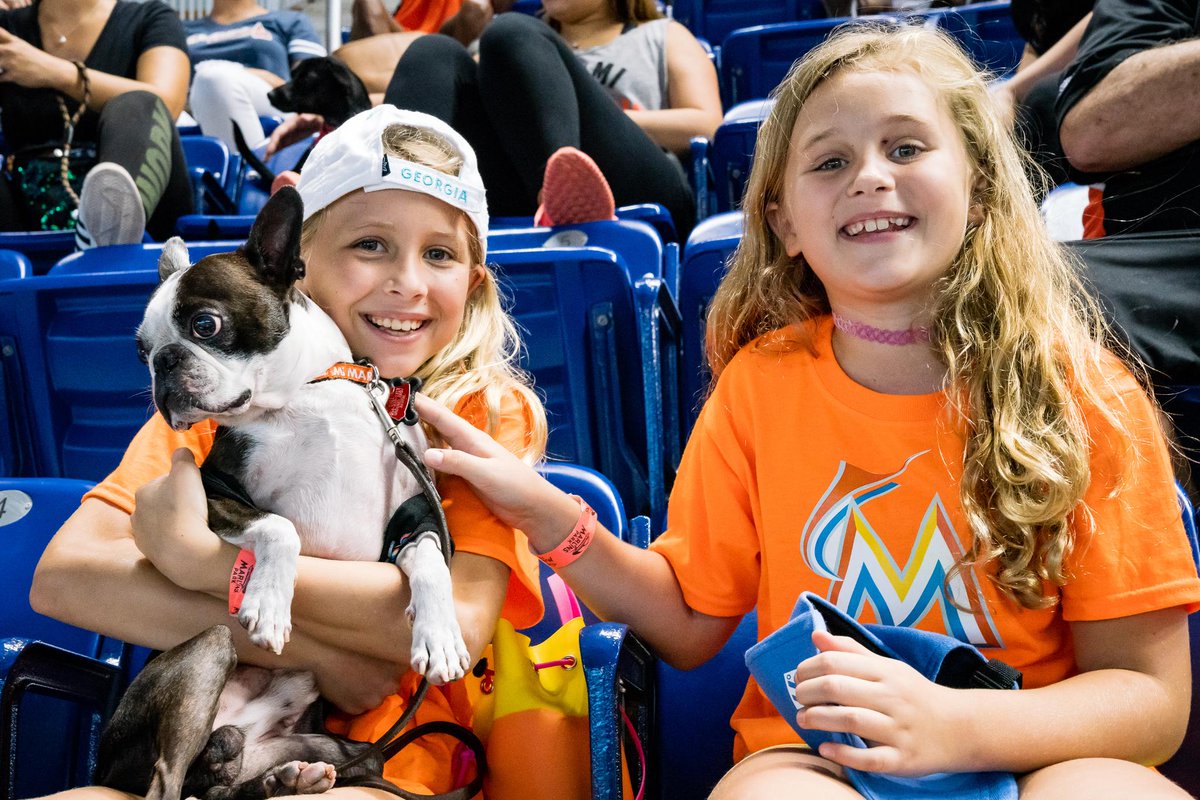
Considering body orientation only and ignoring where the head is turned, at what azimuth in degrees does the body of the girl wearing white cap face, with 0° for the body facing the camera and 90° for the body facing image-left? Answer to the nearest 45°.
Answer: approximately 0°

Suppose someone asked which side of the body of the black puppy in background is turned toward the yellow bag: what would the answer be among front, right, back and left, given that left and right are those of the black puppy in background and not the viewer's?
left

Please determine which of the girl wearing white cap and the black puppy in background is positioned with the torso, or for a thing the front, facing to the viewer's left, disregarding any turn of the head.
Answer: the black puppy in background

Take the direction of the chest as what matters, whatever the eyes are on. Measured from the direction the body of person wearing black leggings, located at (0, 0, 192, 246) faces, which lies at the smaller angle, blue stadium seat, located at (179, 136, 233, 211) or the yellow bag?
the yellow bag

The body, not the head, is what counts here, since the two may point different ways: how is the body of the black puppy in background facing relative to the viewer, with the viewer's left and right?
facing to the left of the viewer

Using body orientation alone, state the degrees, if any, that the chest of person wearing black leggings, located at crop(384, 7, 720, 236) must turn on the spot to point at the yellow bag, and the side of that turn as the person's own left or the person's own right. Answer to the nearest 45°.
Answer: approximately 45° to the person's own left

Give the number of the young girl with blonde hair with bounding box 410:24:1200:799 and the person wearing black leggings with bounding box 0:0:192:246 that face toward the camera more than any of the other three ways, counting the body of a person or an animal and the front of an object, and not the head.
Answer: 2

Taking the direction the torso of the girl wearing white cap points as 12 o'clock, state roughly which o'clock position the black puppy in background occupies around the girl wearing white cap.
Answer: The black puppy in background is roughly at 6 o'clock from the girl wearing white cap.
